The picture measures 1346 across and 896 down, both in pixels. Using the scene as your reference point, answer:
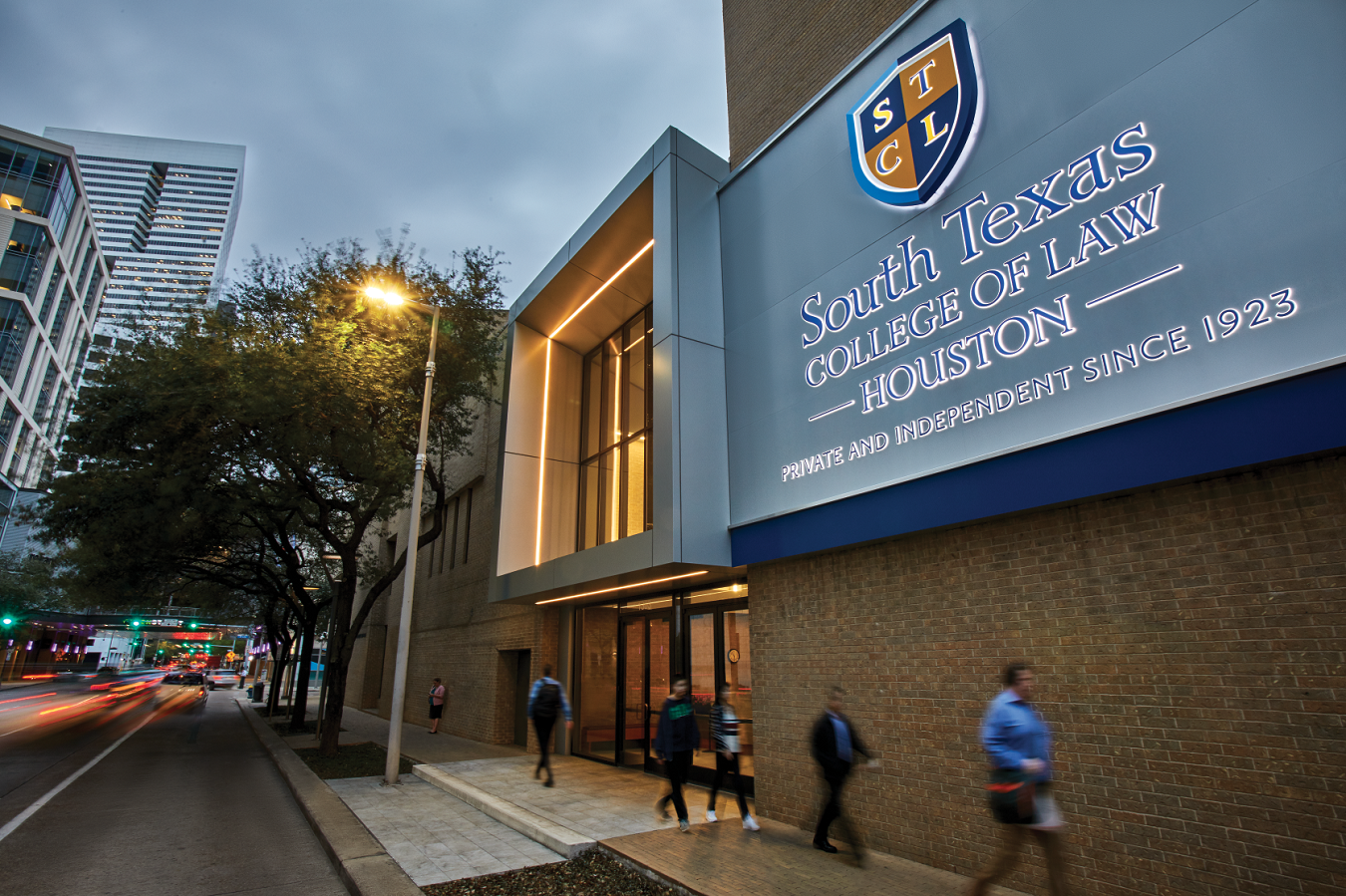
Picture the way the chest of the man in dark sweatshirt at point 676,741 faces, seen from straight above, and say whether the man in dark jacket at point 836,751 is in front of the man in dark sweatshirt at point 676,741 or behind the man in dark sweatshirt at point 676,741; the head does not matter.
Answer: in front

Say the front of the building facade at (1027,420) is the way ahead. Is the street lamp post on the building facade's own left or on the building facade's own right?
on the building facade's own right

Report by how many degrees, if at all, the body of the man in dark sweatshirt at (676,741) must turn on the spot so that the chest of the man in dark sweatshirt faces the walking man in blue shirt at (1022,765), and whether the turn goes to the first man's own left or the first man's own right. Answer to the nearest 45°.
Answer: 0° — they already face them

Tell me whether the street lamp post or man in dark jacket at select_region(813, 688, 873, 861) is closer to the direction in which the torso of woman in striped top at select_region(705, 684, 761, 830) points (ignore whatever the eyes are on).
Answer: the man in dark jacket

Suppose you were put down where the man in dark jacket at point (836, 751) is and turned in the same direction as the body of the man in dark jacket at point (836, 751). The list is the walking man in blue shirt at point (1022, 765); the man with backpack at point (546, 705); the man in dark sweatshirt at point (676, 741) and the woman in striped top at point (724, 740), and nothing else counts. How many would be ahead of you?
1

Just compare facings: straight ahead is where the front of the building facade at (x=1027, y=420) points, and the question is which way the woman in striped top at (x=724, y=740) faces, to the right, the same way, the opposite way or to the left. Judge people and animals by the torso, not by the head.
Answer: to the left

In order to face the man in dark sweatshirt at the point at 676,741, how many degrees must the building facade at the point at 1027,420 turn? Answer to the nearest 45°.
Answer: approximately 90° to its right

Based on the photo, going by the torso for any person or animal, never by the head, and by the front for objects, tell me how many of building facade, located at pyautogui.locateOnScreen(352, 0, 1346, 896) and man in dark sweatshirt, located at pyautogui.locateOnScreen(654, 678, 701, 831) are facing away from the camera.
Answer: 0

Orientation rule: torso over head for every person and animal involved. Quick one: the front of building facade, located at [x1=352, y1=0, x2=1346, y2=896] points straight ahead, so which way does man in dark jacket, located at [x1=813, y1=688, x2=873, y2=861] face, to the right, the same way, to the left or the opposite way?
to the left
